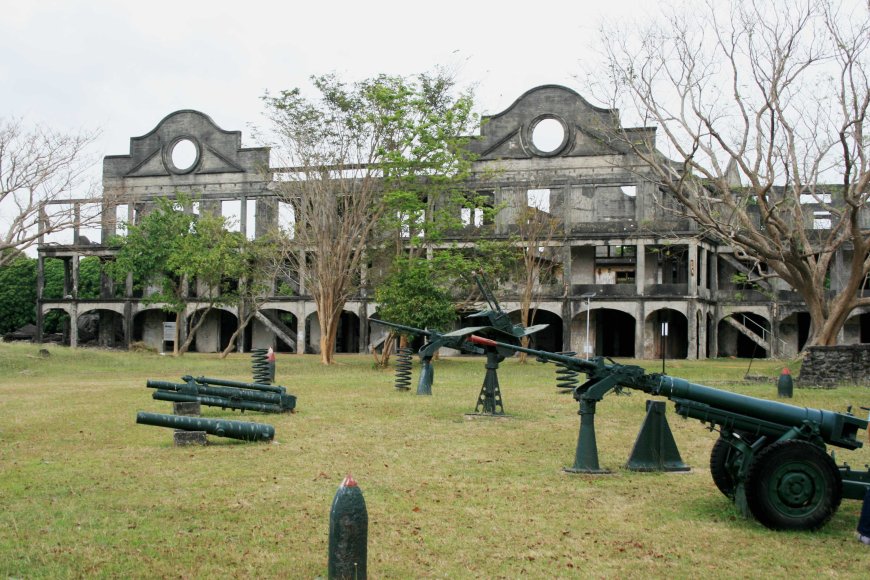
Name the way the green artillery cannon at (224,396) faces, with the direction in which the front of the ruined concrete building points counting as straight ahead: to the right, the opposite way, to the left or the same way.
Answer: to the right

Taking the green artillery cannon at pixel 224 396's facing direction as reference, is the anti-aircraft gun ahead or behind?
behind

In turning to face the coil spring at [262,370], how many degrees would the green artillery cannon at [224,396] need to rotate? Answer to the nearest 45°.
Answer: approximately 90° to its right

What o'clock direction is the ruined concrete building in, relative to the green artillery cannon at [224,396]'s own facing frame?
The ruined concrete building is roughly at 4 o'clock from the green artillery cannon.

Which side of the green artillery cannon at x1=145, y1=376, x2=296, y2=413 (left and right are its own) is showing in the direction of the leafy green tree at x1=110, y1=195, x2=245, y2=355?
right

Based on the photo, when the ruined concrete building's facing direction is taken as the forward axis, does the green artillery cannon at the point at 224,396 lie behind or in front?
in front

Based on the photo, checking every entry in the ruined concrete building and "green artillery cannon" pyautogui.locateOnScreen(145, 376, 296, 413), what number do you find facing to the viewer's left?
1

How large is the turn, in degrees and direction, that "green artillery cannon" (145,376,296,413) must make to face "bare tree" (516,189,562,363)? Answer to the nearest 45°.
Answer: approximately 135° to its right

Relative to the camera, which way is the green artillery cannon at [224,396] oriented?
to the viewer's left

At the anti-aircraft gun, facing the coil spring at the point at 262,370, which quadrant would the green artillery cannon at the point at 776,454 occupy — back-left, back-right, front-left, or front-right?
back-left

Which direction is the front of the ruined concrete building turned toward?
toward the camera

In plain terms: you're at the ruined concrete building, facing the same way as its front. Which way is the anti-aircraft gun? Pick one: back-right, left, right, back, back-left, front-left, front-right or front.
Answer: front
